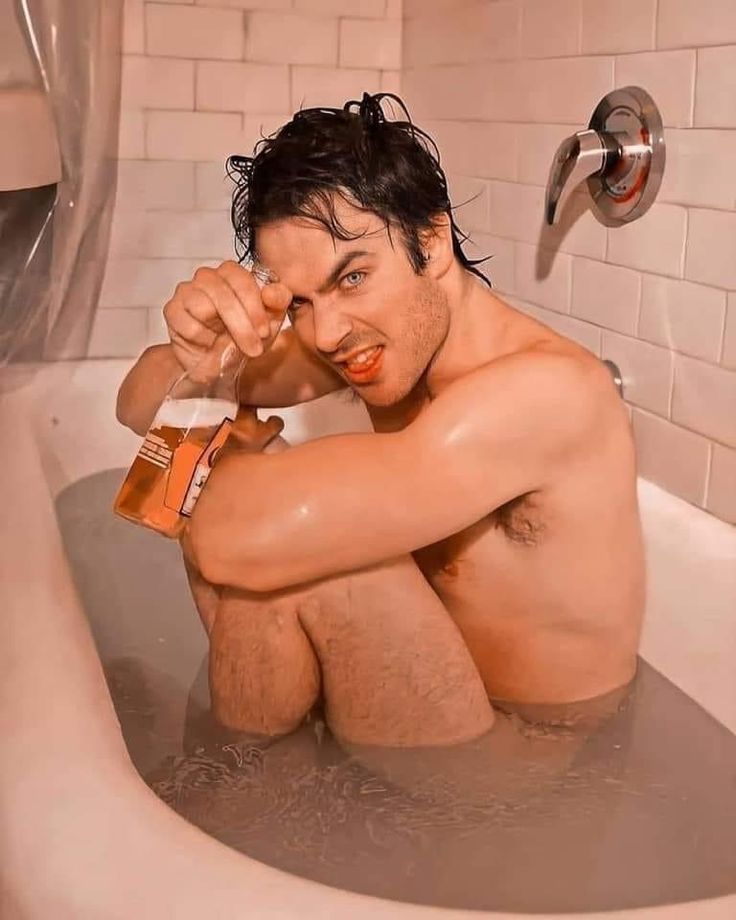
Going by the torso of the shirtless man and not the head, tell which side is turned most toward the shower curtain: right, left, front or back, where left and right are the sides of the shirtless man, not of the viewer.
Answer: right

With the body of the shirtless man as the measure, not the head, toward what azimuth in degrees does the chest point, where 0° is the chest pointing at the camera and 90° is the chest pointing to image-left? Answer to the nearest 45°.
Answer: approximately 45°

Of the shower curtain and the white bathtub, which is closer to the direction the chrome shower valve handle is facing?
the white bathtub

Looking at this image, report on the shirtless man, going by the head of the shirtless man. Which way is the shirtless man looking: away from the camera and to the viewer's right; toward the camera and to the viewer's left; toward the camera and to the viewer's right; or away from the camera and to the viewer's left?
toward the camera and to the viewer's left

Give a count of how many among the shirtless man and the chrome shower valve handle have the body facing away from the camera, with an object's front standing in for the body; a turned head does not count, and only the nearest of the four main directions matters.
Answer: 0

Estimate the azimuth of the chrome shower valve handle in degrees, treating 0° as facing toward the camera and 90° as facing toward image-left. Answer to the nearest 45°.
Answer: approximately 45°

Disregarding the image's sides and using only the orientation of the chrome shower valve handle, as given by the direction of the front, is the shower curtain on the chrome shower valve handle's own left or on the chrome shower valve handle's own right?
on the chrome shower valve handle's own right
